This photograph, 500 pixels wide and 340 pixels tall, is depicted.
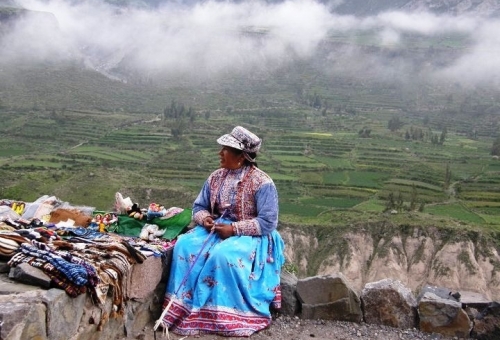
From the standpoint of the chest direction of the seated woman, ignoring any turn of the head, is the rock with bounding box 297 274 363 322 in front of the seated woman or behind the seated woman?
behind

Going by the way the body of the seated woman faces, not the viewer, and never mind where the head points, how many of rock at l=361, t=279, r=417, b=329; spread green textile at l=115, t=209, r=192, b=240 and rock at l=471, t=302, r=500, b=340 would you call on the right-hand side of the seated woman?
1

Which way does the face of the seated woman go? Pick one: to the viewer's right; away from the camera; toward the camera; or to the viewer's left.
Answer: to the viewer's left

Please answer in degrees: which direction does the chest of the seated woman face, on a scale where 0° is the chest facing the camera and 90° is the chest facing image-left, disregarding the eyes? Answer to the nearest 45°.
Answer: approximately 45°

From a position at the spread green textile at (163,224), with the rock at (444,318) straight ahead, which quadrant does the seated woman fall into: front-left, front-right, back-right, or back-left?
front-right

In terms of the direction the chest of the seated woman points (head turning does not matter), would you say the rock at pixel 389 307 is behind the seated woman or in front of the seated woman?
behind

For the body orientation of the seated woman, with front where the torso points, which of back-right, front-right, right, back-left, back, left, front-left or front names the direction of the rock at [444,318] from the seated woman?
back-left

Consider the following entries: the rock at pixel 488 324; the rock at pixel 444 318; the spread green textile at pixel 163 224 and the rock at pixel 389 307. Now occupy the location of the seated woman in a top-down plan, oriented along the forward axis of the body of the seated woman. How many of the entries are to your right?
1

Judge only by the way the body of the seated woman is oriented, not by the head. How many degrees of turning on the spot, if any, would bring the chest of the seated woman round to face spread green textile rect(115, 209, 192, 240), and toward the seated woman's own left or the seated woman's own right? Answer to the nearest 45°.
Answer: approximately 90° to the seated woman's own right
